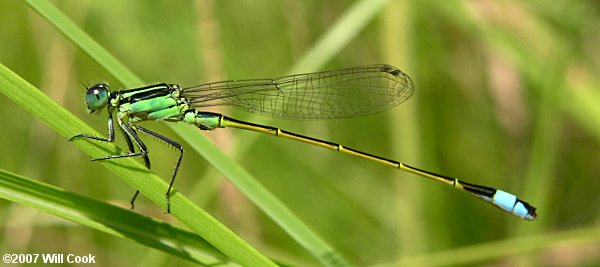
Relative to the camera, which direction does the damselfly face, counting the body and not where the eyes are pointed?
to the viewer's left
